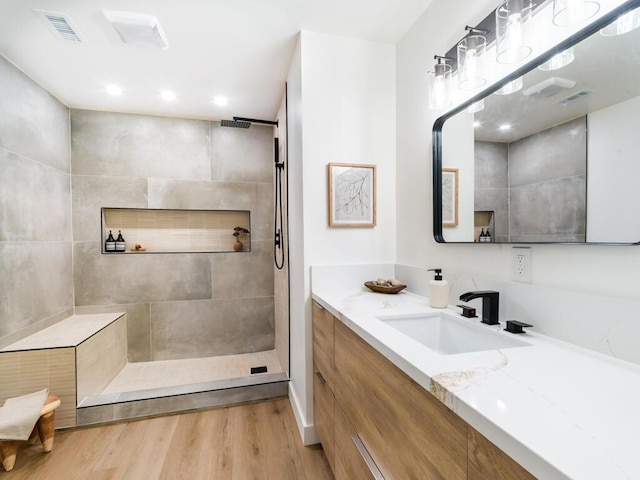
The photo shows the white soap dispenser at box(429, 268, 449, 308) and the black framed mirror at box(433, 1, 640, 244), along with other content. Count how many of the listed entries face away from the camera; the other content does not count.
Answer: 0

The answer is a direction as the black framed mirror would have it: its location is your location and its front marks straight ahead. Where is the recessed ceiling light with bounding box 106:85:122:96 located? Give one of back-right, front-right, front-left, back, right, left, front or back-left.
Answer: front-right

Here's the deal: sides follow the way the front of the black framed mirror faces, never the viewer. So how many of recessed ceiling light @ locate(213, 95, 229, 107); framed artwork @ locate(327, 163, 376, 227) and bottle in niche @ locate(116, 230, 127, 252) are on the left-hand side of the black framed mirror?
0

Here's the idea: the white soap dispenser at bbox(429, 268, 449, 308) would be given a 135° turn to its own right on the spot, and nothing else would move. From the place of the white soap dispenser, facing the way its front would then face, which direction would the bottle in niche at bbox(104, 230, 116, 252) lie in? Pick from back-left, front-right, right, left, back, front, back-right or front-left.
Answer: back-left

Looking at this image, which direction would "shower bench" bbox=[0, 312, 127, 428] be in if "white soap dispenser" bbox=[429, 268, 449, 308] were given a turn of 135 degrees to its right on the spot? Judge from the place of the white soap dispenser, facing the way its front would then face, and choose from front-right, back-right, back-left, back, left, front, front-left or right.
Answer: back-left

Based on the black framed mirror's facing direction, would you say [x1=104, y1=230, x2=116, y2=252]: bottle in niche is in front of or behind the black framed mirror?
in front

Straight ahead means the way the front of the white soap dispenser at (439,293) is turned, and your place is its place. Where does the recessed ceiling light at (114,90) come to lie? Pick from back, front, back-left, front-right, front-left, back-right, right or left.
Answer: front

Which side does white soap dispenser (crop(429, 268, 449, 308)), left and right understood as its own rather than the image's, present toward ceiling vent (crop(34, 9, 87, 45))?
front

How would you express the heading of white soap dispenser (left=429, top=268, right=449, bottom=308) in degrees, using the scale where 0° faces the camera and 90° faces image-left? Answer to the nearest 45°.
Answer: approximately 90°

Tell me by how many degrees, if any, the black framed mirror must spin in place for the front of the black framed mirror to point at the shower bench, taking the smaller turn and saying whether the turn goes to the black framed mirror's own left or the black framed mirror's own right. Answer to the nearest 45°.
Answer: approximately 45° to the black framed mirror's own right

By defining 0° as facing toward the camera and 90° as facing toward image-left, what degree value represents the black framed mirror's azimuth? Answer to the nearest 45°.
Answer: approximately 45°

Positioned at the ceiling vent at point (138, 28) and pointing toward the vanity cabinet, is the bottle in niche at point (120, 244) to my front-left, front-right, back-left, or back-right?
back-left
